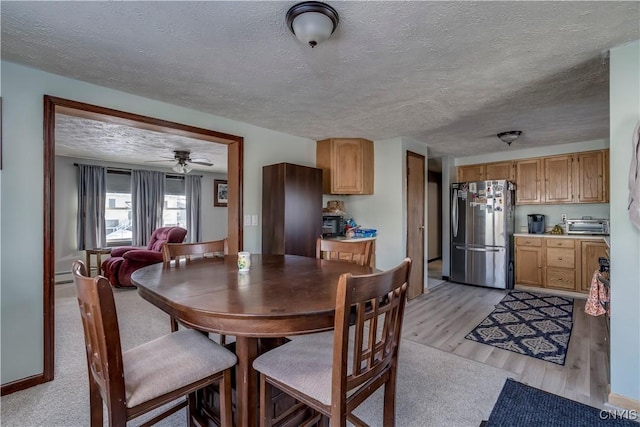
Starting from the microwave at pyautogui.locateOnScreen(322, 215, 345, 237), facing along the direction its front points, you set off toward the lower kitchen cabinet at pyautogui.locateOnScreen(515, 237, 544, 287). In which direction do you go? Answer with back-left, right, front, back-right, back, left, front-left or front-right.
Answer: left

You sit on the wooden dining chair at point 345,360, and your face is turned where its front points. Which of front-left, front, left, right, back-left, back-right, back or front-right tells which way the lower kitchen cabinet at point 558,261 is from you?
right

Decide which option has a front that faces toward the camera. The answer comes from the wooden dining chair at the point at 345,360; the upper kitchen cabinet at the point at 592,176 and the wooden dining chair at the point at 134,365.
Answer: the upper kitchen cabinet

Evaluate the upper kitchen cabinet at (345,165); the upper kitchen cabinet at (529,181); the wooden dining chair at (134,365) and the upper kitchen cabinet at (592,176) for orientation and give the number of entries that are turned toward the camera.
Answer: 3

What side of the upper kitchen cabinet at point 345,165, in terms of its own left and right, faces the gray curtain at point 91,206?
right

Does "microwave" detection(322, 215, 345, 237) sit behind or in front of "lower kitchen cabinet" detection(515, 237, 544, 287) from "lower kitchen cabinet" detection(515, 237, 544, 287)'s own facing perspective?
in front

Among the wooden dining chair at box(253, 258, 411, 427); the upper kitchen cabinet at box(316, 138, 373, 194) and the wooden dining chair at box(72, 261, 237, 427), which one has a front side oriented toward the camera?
the upper kitchen cabinet

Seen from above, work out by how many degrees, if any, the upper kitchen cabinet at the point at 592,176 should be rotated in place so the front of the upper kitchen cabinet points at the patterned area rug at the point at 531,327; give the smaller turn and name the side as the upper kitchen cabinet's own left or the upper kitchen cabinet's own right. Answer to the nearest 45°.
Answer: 0° — it already faces it

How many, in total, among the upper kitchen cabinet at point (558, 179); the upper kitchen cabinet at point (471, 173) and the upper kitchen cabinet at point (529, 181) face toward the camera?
3

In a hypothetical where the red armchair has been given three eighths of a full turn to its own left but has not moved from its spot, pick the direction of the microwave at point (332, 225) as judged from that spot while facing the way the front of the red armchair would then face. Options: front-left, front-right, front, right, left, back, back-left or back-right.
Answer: front-right

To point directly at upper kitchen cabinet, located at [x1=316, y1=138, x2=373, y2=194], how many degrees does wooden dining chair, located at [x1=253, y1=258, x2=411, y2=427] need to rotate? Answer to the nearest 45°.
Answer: approximately 45° to its right
